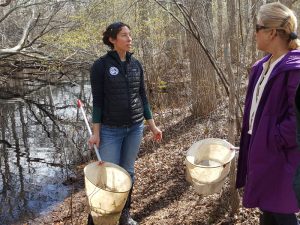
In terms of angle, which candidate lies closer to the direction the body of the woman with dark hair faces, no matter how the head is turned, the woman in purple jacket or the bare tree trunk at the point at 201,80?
the woman in purple jacket

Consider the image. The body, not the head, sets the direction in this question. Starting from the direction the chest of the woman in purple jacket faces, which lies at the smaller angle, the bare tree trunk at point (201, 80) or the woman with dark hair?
the woman with dark hair

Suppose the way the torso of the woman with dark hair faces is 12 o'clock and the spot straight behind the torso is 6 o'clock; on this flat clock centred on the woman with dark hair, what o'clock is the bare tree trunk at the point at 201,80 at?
The bare tree trunk is roughly at 8 o'clock from the woman with dark hair.

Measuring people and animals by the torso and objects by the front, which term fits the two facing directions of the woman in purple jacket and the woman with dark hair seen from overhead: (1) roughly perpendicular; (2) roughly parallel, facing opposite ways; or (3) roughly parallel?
roughly perpendicular

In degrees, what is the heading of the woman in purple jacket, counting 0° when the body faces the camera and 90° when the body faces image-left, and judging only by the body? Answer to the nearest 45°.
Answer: approximately 45°

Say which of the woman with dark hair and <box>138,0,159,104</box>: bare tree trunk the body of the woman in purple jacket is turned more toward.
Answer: the woman with dark hair

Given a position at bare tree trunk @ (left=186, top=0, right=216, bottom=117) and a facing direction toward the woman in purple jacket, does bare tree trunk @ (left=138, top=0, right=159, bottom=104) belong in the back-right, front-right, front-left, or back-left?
back-right

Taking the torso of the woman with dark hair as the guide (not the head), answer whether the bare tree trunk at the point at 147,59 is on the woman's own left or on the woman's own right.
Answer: on the woman's own left

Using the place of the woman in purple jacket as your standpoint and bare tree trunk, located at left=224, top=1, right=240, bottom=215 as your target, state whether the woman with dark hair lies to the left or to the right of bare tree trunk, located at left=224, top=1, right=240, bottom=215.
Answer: left

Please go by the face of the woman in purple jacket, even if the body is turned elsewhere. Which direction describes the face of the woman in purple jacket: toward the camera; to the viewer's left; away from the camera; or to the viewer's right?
to the viewer's left

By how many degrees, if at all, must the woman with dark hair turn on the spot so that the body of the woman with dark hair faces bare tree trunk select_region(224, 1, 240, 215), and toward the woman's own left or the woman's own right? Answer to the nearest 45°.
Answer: approximately 45° to the woman's own left

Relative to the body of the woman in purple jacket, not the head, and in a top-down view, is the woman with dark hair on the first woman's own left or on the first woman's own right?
on the first woman's own right
